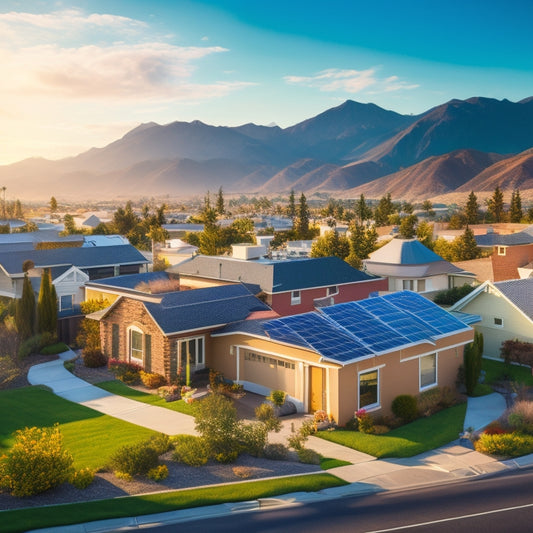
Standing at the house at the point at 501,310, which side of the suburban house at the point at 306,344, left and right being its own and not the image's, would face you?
back

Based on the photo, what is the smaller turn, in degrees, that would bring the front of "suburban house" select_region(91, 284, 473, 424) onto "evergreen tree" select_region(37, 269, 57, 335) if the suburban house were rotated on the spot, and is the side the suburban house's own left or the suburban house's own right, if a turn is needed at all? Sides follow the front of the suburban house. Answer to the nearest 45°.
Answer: approximately 90° to the suburban house's own right

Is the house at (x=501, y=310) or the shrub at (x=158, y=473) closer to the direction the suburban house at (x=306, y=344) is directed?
the shrub

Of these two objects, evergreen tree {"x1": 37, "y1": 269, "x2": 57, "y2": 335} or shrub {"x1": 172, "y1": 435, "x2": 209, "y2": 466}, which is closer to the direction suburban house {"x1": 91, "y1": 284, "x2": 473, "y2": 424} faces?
the shrub

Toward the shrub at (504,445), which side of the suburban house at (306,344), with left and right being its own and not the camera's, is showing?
left

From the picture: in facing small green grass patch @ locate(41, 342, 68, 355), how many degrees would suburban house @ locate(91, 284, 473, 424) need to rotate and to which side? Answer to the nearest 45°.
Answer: approximately 90° to its right

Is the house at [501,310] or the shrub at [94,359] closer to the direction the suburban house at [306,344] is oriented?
the shrub

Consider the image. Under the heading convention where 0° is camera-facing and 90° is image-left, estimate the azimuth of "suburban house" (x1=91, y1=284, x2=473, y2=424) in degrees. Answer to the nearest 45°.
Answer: approximately 45°

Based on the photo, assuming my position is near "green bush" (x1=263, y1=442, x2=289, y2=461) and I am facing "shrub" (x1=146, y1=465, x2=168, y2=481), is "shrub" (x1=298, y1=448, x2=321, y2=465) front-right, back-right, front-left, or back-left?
back-left

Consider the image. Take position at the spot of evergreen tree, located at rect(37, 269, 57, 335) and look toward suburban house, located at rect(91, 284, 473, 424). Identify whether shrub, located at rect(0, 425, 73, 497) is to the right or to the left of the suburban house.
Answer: right

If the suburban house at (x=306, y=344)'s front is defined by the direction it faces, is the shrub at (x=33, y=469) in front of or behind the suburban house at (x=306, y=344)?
in front
